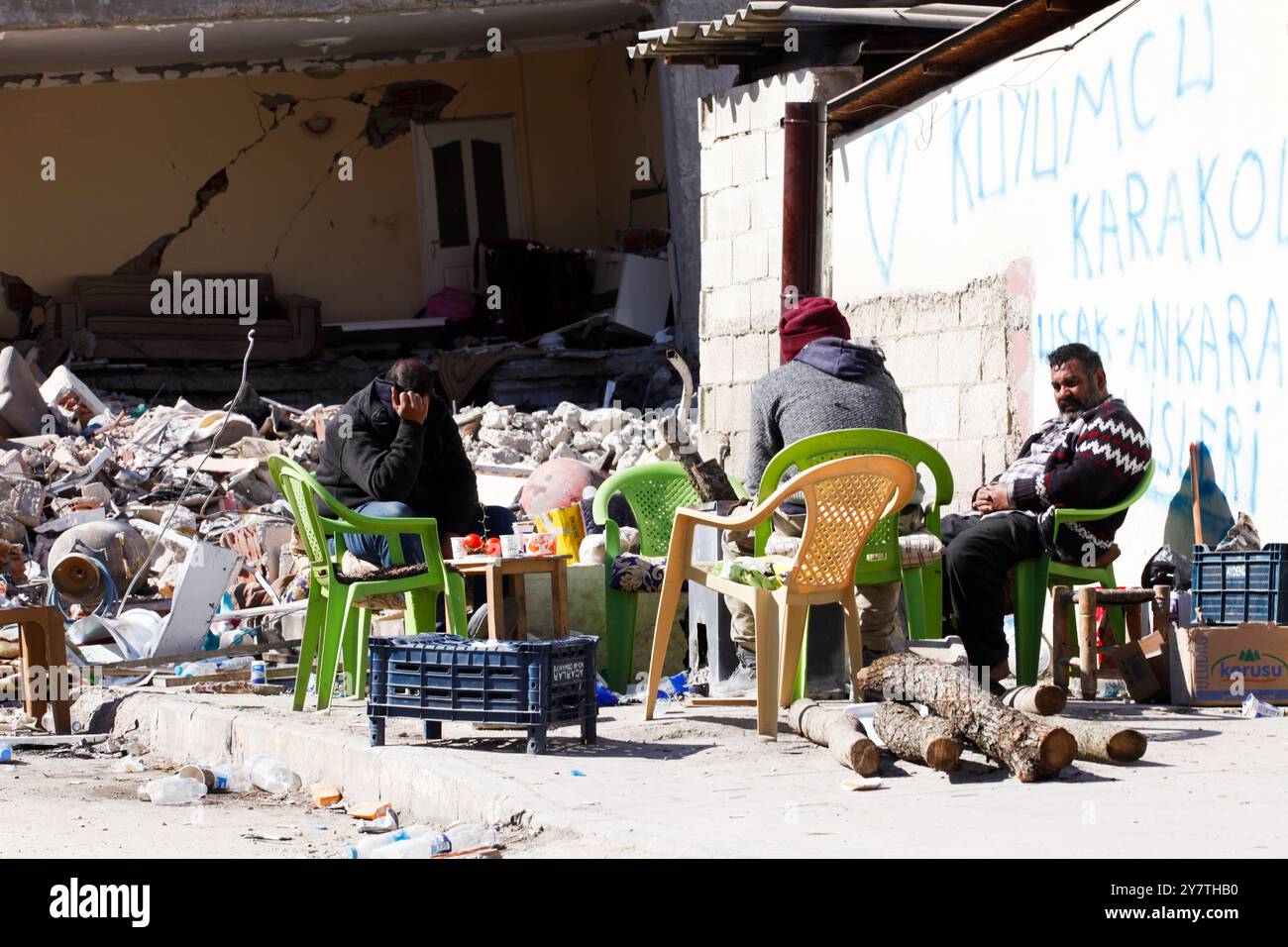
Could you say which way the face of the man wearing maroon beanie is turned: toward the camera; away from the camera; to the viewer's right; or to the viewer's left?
away from the camera

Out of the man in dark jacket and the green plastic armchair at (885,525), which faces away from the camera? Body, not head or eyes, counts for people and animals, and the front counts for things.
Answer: the green plastic armchair

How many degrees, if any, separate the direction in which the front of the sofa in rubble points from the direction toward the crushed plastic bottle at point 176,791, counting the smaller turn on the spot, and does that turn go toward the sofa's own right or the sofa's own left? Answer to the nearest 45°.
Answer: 0° — it already faces it

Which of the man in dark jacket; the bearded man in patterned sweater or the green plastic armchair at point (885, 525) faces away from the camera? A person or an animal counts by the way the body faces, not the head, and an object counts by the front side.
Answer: the green plastic armchair

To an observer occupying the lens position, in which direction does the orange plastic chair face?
facing away from the viewer and to the left of the viewer

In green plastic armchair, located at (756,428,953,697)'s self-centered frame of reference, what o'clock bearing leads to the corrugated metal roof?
The corrugated metal roof is roughly at 12 o'clock from the green plastic armchair.

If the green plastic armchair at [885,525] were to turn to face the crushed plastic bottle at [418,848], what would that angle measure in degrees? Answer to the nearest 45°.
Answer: approximately 135° to its left

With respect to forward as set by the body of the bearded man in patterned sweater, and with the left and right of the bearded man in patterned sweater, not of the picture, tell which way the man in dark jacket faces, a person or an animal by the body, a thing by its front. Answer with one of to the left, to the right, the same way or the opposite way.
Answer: to the left
